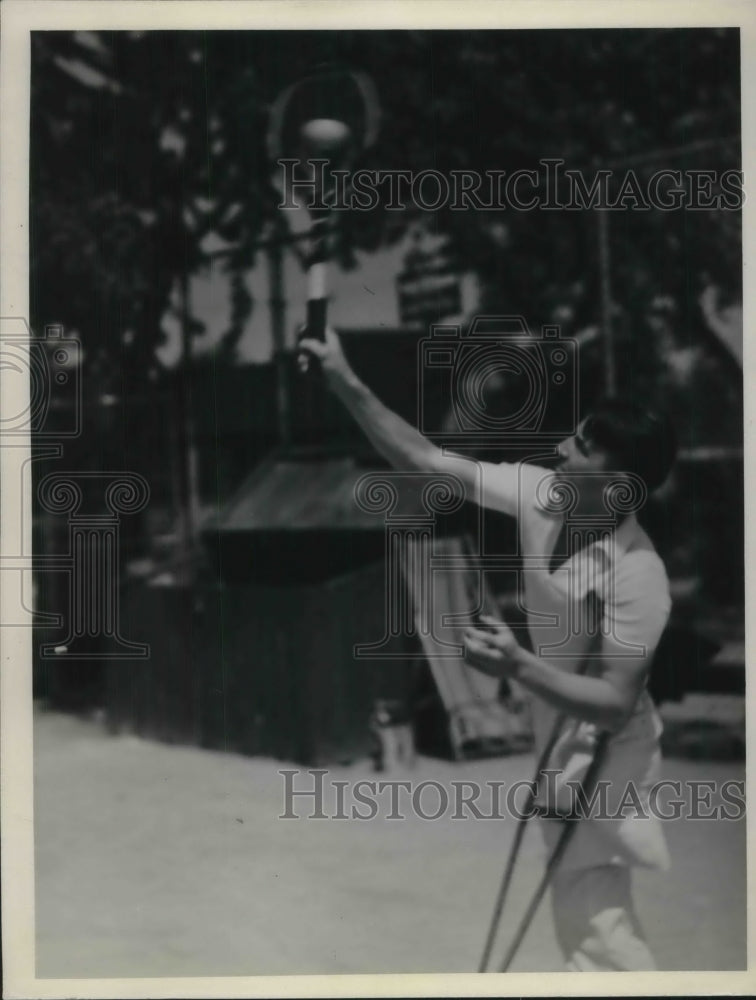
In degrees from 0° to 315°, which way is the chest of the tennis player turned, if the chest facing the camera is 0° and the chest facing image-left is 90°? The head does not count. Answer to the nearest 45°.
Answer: approximately 45°

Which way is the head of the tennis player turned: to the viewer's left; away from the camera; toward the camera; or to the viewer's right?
to the viewer's left
